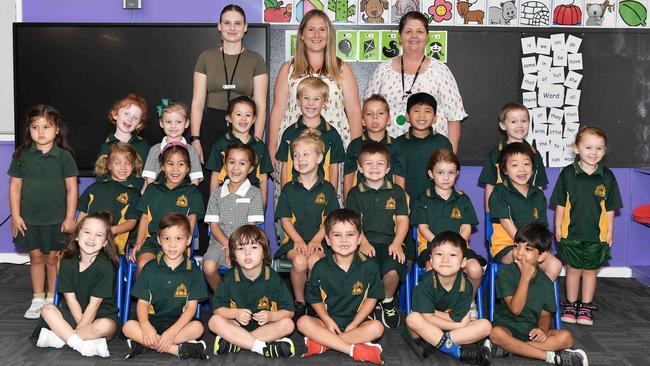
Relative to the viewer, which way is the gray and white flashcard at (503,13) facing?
toward the camera

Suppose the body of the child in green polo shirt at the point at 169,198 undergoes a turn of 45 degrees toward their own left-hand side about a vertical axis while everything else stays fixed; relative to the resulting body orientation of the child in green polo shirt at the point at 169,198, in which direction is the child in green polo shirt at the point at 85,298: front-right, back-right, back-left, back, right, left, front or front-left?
right

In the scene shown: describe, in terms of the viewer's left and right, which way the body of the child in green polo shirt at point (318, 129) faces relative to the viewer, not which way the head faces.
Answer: facing the viewer

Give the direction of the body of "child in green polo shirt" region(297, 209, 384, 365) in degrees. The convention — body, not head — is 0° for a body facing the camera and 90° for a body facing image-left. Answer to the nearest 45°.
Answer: approximately 0°

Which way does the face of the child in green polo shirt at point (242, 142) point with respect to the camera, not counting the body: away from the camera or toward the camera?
toward the camera

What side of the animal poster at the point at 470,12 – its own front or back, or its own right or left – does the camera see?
front

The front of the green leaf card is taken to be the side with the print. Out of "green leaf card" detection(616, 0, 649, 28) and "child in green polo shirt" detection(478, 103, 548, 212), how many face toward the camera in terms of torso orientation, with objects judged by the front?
2

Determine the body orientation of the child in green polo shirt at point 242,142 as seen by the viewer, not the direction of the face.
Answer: toward the camera

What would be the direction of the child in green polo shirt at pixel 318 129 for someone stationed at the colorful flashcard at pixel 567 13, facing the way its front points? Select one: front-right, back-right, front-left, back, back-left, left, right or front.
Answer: front-right

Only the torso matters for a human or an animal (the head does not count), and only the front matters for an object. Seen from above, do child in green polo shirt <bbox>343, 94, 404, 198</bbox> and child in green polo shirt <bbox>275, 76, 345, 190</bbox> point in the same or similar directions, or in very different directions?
same or similar directions
